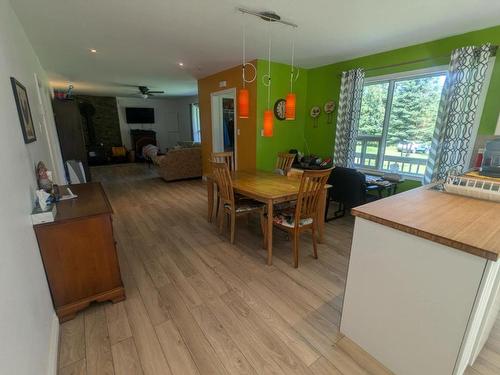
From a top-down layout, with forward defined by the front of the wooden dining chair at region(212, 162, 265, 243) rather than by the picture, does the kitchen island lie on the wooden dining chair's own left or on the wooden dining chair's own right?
on the wooden dining chair's own right

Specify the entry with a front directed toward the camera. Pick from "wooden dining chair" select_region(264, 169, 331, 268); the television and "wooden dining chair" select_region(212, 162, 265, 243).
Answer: the television

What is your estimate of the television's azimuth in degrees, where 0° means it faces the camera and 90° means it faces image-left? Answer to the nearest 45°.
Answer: approximately 0°

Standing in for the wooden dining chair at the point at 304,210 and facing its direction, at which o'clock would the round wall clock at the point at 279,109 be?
The round wall clock is roughly at 1 o'clock from the wooden dining chair.

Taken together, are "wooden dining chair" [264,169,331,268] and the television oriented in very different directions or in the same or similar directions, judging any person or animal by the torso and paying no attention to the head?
very different directions

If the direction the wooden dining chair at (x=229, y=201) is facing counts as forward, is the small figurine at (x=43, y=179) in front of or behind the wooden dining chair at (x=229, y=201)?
behind

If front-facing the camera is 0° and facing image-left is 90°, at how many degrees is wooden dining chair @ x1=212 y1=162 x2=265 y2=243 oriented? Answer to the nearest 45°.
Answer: approximately 225°

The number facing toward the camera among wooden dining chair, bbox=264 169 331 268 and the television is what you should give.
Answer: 1

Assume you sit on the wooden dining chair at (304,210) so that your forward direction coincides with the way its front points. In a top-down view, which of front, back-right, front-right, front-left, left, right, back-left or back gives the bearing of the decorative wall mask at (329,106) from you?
front-right

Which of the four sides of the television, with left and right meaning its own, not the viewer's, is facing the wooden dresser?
front

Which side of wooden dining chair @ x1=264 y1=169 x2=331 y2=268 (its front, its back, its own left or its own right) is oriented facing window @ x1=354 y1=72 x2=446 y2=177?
right

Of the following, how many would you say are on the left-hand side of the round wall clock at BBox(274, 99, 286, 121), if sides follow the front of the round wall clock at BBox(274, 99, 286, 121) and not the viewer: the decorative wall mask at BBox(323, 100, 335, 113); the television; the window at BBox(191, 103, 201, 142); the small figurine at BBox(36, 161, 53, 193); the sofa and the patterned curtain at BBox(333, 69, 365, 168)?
2

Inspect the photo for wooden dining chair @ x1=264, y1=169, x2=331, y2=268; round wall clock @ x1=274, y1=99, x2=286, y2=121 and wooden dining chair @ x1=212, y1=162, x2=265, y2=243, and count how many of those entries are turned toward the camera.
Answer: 1

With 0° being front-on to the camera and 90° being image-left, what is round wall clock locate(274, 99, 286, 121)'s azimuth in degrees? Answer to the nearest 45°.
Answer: approximately 0°

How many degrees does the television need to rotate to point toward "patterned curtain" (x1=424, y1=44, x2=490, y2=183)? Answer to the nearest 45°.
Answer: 0° — it already faces it

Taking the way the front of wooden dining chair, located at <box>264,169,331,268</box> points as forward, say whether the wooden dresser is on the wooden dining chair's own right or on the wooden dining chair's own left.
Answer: on the wooden dining chair's own left

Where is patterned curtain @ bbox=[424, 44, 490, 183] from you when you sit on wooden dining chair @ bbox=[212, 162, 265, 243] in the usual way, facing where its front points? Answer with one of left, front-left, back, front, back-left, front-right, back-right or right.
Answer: front-right

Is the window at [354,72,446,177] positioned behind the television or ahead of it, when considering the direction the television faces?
ahead

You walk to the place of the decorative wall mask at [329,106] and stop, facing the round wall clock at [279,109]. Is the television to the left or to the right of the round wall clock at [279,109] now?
right

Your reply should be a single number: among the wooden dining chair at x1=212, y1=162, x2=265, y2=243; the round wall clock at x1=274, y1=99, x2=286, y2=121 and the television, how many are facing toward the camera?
2

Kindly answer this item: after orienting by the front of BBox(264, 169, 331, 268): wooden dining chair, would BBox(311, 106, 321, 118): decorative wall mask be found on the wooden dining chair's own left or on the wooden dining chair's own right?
on the wooden dining chair's own right
